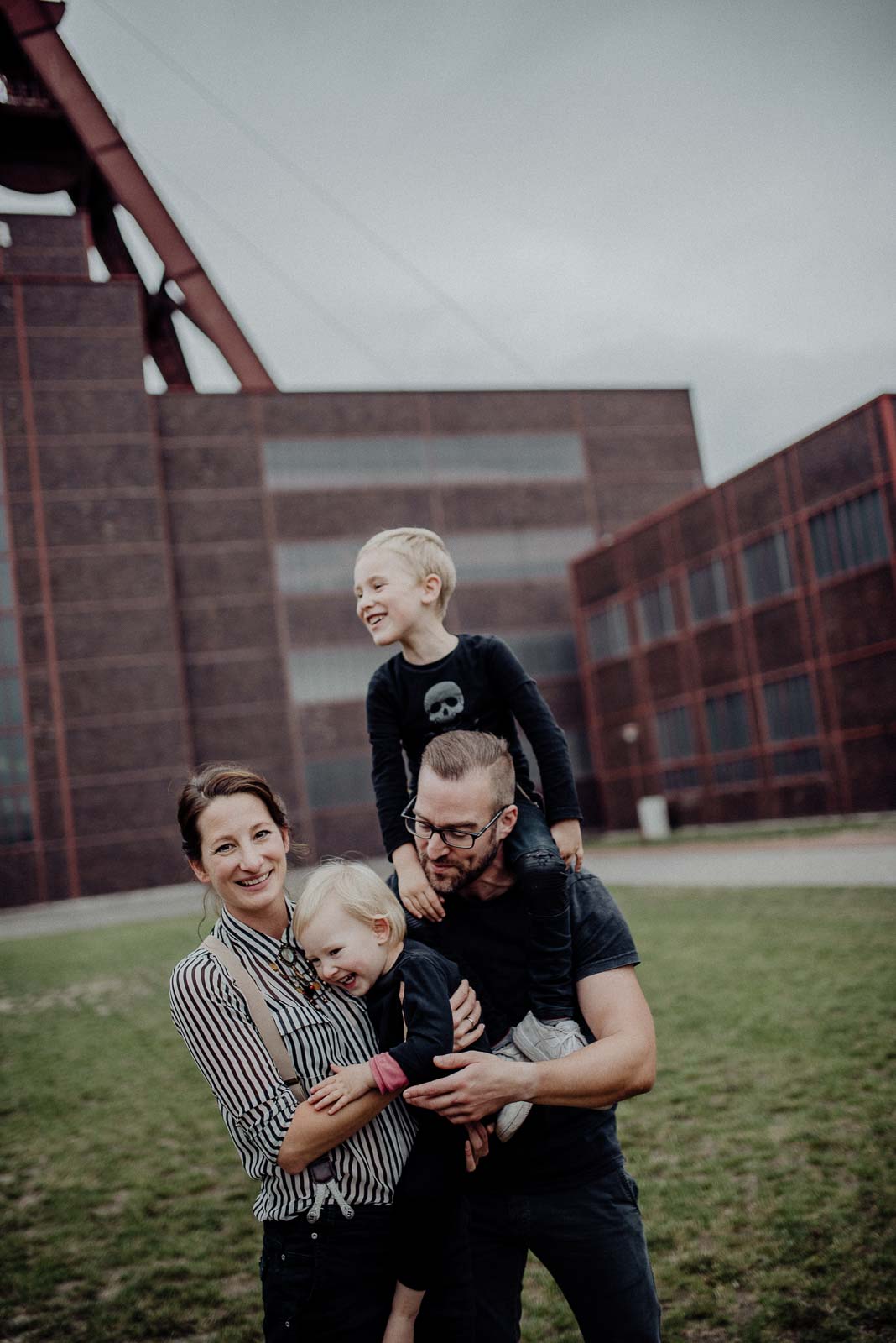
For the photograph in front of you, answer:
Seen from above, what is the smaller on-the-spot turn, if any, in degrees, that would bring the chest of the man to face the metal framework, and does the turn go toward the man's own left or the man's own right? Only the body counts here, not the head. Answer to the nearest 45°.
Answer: approximately 135° to the man's own right

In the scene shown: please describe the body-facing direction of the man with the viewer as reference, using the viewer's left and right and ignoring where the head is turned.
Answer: facing the viewer and to the left of the viewer

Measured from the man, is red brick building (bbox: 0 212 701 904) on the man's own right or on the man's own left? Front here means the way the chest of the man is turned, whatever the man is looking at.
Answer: on the man's own right

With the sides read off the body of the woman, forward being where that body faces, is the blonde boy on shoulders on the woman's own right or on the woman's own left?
on the woman's own left

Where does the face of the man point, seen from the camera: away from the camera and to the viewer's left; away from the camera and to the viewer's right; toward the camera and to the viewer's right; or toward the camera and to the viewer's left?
toward the camera and to the viewer's left

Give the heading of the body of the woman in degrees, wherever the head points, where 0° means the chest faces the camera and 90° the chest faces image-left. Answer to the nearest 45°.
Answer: approximately 315°

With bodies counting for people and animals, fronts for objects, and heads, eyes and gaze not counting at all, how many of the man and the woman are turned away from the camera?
0

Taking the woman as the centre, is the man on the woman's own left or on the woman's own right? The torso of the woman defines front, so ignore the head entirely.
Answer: on the woman's own left

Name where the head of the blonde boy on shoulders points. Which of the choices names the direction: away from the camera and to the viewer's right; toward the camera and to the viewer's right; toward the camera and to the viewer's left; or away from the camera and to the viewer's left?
toward the camera and to the viewer's left

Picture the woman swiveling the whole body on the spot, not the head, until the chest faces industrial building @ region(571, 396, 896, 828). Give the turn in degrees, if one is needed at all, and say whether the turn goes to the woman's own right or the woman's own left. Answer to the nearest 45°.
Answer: approximately 90° to the woman's own left

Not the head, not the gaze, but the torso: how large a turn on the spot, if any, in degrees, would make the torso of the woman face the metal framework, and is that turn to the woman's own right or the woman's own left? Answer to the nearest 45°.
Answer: approximately 135° to the woman's own left

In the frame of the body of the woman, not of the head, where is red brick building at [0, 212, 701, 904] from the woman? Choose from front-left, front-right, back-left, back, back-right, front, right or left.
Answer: back-left

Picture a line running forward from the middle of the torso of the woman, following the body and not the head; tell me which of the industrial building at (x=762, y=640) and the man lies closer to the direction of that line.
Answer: the man
